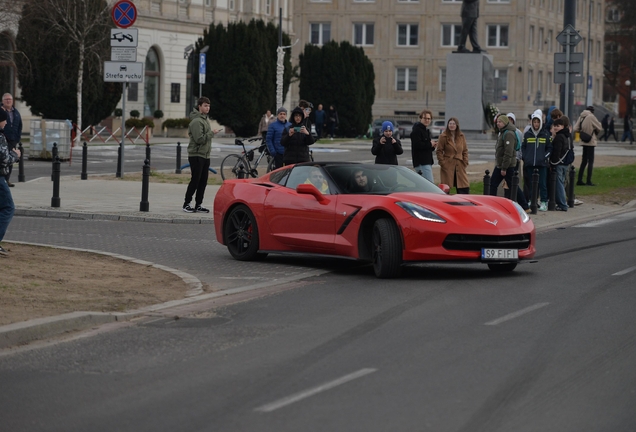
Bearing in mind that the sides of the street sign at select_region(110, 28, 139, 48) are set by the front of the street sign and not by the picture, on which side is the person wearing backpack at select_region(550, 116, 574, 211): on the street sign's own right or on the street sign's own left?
on the street sign's own left

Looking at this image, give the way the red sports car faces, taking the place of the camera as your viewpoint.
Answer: facing the viewer and to the right of the viewer

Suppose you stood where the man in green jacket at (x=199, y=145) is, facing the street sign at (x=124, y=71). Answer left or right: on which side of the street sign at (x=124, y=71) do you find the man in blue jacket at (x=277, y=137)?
right

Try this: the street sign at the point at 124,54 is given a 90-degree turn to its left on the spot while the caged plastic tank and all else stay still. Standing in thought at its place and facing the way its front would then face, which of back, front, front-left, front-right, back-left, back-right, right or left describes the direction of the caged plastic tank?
left

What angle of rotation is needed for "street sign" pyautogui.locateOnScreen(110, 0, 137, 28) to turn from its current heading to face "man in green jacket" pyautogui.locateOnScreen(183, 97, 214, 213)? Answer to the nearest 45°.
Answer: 0° — it already faces them

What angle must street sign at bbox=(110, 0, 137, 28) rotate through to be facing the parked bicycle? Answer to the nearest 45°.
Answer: approximately 135° to its left

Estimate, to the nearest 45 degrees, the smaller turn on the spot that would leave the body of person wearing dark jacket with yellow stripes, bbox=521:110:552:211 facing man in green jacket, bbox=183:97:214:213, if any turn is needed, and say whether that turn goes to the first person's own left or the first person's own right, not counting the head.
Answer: approximately 45° to the first person's own right

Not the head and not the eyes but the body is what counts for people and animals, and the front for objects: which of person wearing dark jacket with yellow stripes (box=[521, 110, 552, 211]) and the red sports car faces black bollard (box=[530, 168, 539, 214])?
the person wearing dark jacket with yellow stripes
